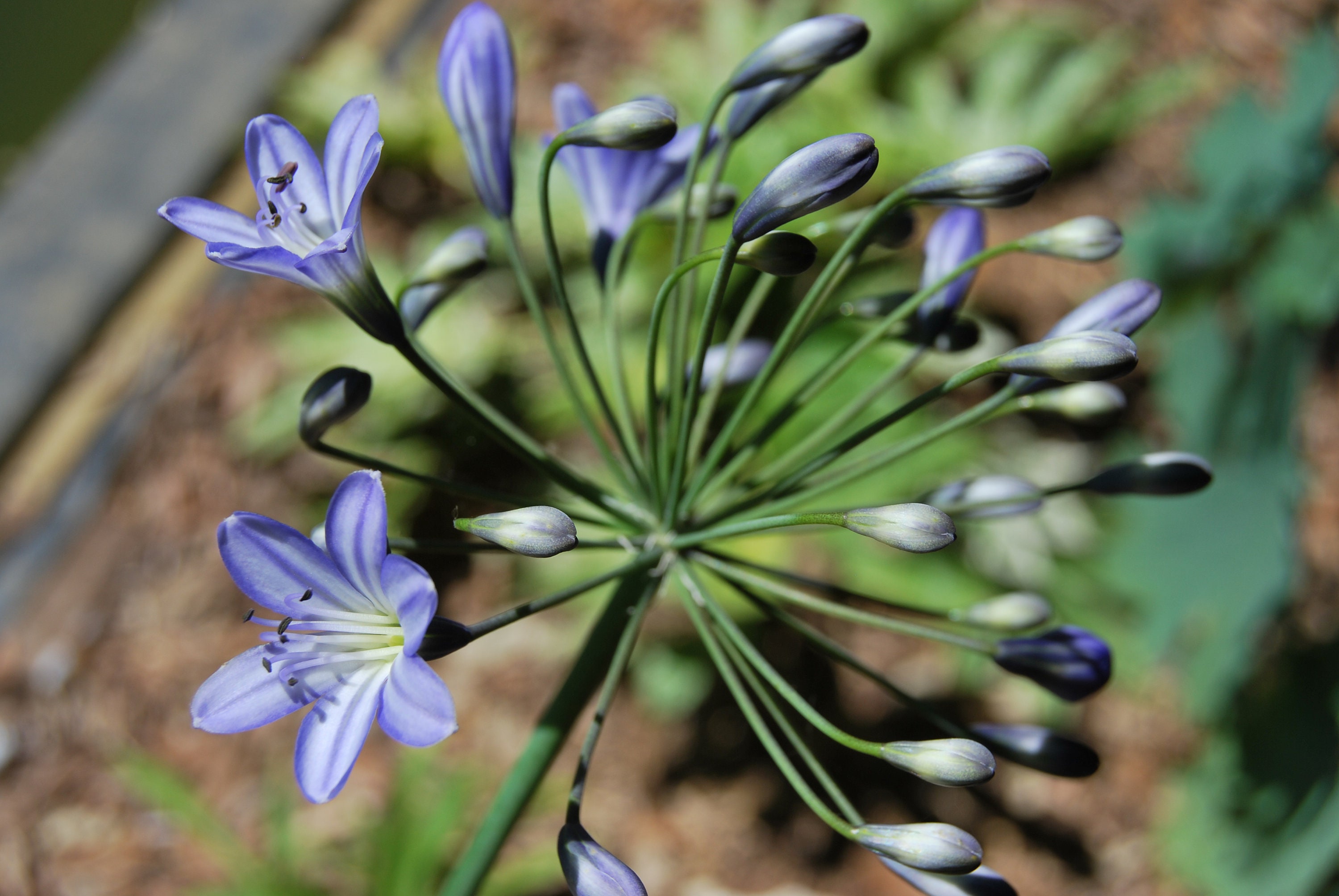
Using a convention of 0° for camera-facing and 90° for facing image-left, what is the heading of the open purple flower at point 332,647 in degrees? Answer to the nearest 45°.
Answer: approximately 45°
